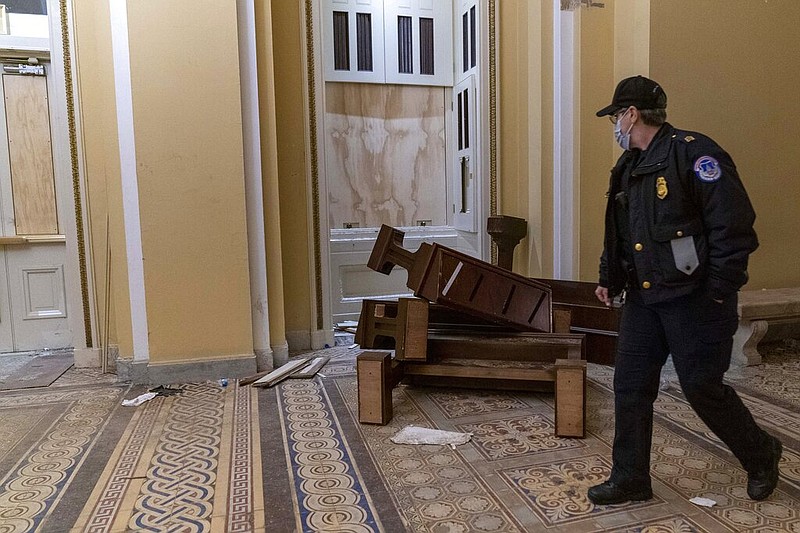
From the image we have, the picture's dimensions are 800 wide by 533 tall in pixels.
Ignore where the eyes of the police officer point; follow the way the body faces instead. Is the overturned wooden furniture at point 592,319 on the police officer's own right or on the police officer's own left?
on the police officer's own right

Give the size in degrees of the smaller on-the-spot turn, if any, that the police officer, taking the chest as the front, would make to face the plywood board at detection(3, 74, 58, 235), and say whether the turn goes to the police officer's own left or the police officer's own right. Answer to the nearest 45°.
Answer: approximately 45° to the police officer's own right

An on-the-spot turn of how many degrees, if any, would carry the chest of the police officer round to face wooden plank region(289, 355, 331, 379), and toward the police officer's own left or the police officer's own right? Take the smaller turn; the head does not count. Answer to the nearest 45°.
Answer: approximately 90° to the police officer's own right

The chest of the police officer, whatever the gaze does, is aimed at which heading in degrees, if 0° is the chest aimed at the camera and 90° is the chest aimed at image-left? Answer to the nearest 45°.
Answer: approximately 45°

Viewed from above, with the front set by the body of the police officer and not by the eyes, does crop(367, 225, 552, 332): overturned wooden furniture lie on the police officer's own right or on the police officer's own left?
on the police officer's own right

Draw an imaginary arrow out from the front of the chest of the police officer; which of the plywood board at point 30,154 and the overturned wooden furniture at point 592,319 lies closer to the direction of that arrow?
the plywood board

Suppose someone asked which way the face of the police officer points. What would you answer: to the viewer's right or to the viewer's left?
to the viewer's left

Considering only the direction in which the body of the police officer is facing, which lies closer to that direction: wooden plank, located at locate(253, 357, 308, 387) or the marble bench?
the wooden plank

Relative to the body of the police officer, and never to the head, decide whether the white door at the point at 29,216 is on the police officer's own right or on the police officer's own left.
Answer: on the police officer's own right
